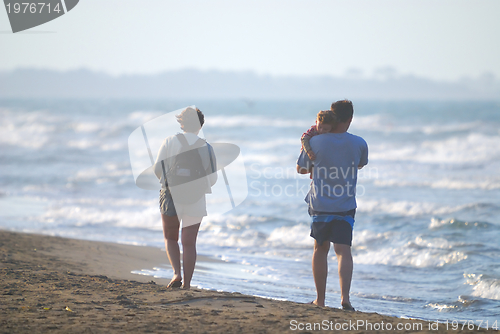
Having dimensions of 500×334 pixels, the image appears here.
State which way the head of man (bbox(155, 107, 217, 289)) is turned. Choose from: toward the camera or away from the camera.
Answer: away from the camera

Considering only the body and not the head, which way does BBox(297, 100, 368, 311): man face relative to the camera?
away from the camera

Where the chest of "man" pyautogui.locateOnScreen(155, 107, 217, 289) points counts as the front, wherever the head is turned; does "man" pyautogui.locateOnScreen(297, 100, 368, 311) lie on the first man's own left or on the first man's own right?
on the first man's own right

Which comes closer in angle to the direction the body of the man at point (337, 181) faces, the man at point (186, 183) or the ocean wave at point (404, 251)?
the ocean wave

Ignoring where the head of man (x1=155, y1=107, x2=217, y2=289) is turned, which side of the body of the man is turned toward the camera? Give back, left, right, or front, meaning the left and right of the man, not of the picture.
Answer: back

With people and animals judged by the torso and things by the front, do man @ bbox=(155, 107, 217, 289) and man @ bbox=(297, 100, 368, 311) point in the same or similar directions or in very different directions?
same or similar directions

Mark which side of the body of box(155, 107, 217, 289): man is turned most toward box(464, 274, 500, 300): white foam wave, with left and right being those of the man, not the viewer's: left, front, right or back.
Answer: right

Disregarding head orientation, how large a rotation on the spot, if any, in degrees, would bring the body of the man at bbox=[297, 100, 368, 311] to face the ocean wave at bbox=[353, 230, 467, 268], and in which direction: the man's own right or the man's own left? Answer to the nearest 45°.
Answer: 0° — they already face it

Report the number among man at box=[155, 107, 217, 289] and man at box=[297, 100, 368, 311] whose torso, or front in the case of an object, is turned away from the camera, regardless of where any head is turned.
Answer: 2

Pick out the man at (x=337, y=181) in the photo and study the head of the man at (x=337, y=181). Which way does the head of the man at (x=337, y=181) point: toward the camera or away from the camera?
away from the camera
